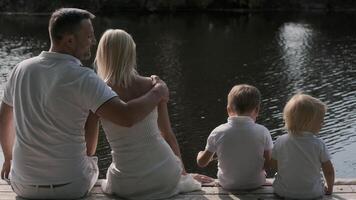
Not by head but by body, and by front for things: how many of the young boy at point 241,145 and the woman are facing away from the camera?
2

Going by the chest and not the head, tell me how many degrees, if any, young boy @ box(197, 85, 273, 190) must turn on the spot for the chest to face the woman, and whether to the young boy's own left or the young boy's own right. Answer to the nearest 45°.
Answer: approximately 135° to the young boy's own left

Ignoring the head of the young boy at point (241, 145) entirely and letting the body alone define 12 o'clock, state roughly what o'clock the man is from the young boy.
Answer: The man is roughly at 8 o'clock from the young boy.

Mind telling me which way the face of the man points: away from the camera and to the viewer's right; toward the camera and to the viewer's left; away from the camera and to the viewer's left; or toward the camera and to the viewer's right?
away from the camera and to the viewer's right

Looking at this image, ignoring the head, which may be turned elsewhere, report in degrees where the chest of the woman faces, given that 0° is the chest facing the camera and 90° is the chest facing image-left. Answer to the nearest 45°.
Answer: approximately 180°

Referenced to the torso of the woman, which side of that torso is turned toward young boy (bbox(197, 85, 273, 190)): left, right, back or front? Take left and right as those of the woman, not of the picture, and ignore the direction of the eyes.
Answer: right

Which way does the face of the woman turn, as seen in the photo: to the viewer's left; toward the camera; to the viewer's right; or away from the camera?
away from the camera

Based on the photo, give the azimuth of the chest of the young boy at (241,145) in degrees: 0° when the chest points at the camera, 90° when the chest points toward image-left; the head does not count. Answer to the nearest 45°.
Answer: approximately 180°
